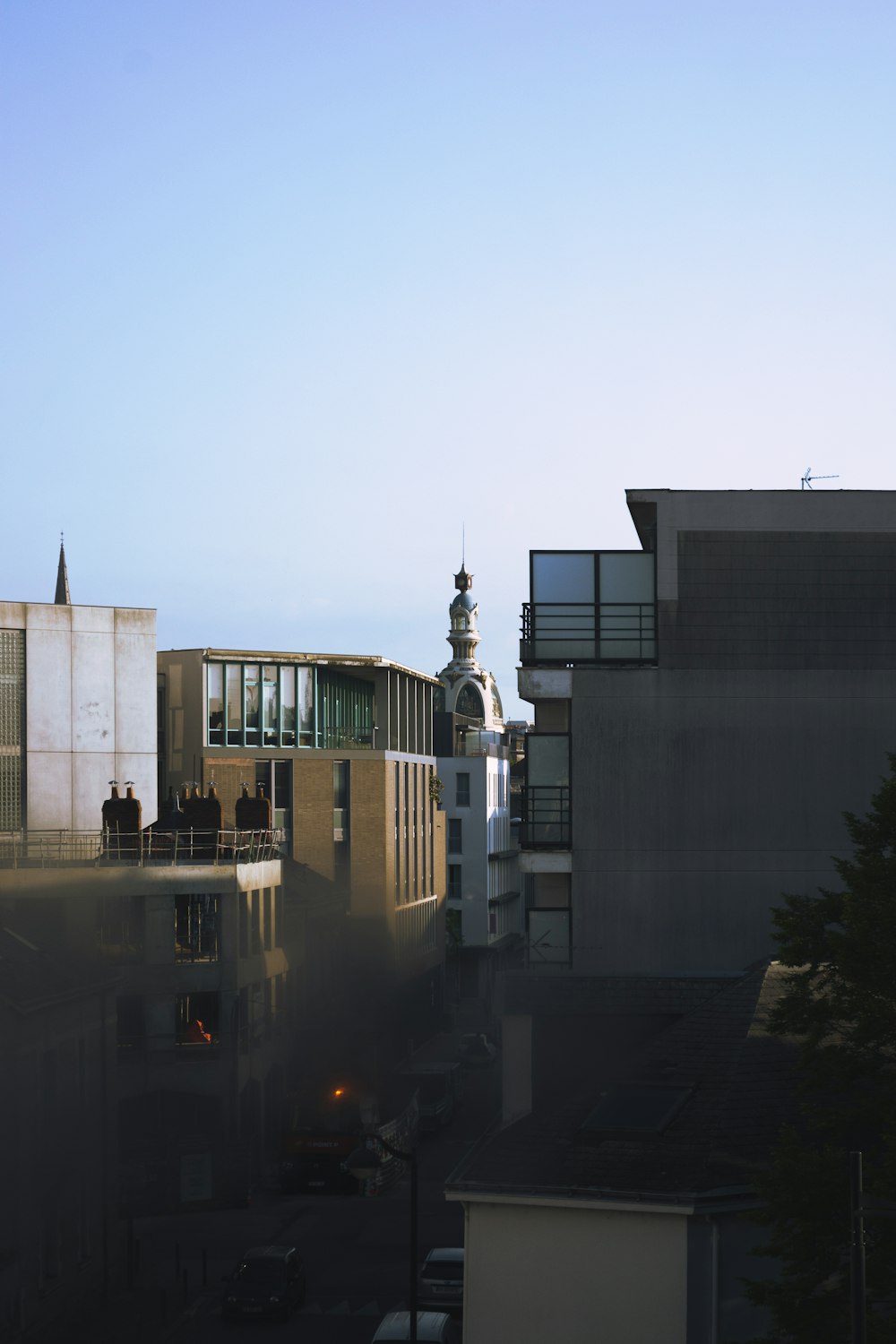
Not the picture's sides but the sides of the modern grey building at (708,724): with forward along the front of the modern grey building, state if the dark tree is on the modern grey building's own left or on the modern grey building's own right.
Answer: on the modern grey building's own left

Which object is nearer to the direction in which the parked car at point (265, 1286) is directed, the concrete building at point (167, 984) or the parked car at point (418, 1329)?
the parked car

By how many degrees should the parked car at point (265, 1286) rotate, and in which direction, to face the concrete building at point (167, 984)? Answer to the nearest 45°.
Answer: approximately 135° to its right

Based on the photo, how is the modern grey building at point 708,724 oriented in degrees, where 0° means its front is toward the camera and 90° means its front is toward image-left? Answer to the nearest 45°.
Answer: approximately 90°

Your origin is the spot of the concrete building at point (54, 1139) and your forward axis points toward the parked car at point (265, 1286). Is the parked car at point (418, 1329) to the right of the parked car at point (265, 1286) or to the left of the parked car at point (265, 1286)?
right

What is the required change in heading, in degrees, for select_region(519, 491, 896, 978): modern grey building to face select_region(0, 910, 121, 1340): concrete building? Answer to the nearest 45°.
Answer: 0° — it already faces it

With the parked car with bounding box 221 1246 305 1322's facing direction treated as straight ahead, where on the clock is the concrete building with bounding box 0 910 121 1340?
The concrete building is roughly at 2 o'clock from the parked car.

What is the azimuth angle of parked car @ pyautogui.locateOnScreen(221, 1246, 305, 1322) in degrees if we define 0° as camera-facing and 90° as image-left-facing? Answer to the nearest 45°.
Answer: approximately 45°
